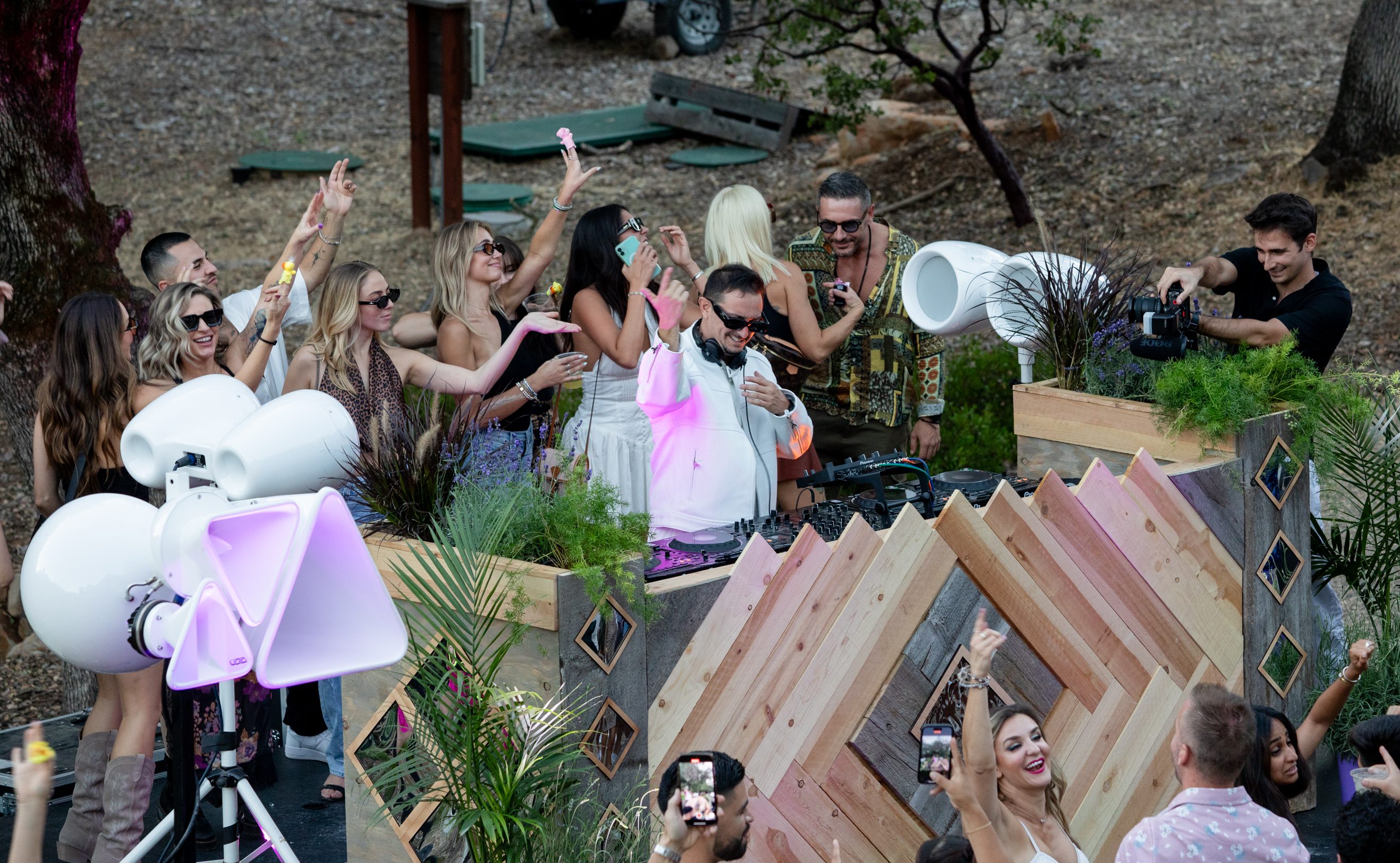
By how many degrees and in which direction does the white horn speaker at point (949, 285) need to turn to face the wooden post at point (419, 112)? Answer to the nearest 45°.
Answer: approximately 90° to its right

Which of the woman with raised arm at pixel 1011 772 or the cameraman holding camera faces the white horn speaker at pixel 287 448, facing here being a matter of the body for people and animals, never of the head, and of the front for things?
the cameraman holding camera

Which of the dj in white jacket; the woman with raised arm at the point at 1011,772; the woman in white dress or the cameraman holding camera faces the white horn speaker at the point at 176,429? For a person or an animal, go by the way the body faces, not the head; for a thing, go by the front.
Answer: the cameraman holding camera

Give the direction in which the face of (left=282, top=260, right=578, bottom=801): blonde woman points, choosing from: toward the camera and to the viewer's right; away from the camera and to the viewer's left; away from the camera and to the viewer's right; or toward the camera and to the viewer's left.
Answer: toward the camera and to the viewer's right

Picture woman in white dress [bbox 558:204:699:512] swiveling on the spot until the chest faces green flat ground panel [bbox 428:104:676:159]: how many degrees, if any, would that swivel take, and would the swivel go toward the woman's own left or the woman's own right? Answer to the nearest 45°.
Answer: approximately 90° to the woman's own left

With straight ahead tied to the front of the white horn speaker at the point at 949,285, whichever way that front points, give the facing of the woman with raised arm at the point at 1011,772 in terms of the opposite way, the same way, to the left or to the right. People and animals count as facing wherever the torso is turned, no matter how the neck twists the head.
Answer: to the left

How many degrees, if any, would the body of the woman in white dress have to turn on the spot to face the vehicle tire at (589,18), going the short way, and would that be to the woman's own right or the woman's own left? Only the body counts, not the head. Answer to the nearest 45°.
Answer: approximately 90° to the woman's own left

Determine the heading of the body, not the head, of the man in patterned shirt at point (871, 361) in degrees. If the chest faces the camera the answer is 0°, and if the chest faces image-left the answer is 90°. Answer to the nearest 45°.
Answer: approximately 0°

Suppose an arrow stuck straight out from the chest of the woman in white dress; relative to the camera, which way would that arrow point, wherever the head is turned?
to the viewer's right

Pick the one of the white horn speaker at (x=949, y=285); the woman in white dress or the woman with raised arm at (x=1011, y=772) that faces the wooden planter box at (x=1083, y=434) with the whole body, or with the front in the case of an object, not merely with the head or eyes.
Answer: the woman in white dress

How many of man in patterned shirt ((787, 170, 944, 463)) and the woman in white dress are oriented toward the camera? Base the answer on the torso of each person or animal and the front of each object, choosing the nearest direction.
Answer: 1

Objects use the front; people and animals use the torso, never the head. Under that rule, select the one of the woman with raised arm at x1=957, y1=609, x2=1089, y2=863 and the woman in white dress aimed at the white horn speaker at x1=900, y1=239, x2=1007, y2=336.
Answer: the woman in white dress

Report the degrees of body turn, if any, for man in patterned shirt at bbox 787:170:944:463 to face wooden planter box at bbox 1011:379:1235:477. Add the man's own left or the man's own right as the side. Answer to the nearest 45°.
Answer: approximately 45° to the man's own left
